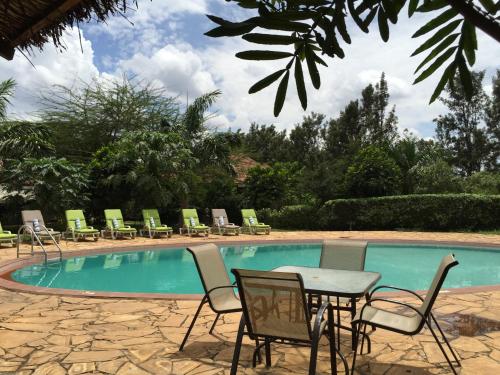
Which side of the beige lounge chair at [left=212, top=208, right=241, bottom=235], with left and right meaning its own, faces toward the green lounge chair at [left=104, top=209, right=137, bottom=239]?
right

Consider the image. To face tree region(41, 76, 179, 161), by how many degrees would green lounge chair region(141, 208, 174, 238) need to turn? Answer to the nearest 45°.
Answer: approximately 135° to its left

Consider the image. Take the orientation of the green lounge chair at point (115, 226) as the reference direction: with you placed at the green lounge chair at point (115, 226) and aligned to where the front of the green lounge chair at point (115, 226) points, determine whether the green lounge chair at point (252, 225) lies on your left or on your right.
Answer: on your left

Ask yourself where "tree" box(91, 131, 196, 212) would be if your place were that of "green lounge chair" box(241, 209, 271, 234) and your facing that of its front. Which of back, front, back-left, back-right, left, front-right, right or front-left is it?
back-right

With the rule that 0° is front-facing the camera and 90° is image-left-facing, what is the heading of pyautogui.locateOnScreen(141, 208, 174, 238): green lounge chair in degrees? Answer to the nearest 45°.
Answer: approximately 315°

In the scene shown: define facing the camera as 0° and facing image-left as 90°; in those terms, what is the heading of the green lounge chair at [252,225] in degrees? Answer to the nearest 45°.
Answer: approximately 315°

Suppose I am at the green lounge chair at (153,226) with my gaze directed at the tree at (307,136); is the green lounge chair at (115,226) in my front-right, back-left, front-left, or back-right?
back-left

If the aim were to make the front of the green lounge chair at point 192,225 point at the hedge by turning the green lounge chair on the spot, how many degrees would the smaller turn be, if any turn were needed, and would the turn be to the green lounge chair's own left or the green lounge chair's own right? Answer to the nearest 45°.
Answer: approximately 45° to the green lounge chair's own left

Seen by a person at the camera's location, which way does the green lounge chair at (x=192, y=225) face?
facing the viewer and to the right of the viewer

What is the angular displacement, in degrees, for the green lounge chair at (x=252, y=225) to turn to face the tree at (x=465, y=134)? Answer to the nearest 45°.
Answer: approximately 90° to its left

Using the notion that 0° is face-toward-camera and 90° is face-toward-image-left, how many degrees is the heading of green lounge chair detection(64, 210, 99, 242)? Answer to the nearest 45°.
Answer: approximately 315°
